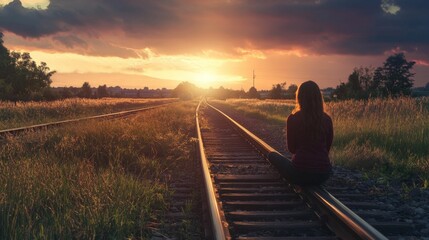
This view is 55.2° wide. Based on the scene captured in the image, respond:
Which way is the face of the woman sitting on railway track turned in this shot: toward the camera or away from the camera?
away from the camera

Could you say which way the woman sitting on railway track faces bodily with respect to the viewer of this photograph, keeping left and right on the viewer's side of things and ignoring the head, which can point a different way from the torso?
facing away from the viewer
